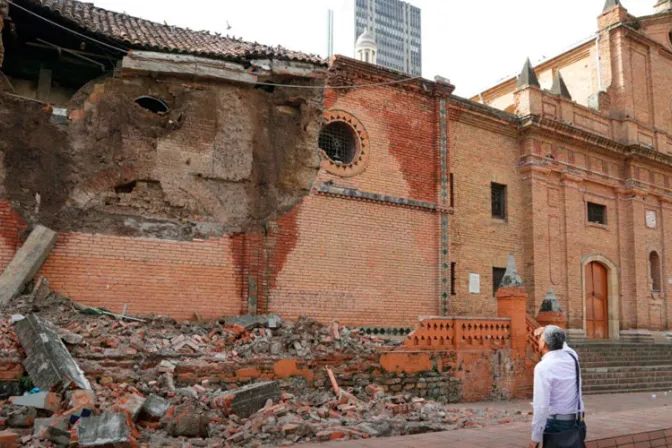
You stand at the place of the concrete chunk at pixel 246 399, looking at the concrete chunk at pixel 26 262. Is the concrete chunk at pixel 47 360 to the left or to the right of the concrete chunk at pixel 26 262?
left

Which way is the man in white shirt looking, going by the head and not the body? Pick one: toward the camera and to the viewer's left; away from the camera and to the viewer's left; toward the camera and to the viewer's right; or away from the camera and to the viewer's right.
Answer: away from the camera and to the viewer's left

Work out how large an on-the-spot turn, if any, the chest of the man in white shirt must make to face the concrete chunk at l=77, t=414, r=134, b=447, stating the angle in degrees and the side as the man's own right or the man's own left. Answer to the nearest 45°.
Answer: approximately 45° to the man's own left

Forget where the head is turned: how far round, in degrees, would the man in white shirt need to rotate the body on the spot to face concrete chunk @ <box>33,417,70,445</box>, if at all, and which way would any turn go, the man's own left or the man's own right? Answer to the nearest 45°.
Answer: approximately 45° to the man's own left

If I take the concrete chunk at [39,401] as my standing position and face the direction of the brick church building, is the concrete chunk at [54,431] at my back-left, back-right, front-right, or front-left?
back-right

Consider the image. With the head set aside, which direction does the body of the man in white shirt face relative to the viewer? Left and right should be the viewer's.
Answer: facing away from the viewer and to the left of the viewer

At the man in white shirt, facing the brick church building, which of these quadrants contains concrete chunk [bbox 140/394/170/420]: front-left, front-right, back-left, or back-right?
front-left

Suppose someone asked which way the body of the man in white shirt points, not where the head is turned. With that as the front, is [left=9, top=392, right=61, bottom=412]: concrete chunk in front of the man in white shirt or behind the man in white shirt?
in front

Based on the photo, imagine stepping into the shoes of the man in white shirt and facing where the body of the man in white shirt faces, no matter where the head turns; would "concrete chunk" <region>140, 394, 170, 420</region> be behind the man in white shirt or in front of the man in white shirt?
in front

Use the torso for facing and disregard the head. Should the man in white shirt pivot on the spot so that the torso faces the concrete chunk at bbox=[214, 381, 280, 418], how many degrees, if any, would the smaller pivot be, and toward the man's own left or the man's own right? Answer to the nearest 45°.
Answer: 0° — they already face it

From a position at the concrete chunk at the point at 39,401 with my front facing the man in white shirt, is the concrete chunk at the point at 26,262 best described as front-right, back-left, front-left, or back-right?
back-left

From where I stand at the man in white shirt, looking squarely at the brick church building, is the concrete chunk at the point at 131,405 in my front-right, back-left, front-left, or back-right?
front-left

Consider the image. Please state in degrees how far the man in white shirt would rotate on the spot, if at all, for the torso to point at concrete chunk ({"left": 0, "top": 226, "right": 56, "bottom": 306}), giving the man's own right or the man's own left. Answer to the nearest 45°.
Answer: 0° — they already face it
